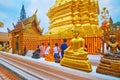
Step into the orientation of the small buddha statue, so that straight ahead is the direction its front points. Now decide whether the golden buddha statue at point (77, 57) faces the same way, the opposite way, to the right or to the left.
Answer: the same way

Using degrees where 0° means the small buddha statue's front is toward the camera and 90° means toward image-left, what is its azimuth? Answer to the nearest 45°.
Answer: approximately 45°

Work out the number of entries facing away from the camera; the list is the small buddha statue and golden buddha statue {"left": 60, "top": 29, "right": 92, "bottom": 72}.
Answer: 0

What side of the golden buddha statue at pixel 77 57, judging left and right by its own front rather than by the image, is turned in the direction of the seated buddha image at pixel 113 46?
left

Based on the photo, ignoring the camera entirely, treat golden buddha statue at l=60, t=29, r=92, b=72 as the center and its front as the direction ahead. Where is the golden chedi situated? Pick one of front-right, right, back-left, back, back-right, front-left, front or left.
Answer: back-right

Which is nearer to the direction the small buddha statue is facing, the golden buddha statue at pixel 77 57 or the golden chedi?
the golden buddha statue

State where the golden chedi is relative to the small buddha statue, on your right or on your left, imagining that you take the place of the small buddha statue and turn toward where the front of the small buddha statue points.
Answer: on your right

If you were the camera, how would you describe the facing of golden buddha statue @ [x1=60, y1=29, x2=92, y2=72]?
facing the viewer and to the left of the viewer

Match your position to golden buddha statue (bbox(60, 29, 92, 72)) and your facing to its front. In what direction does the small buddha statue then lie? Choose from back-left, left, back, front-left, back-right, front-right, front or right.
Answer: left
